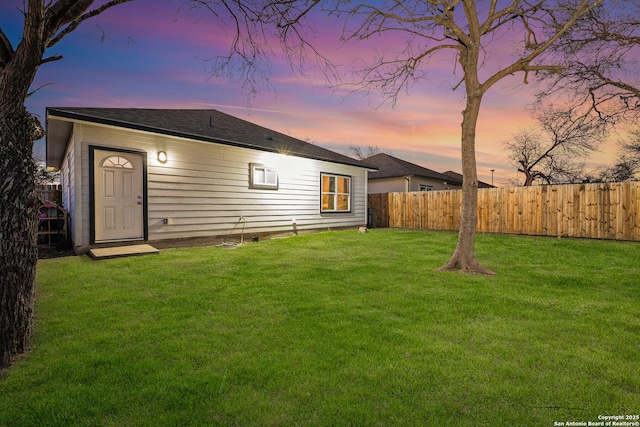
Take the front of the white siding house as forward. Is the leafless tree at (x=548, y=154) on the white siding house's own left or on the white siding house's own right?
on the white siding house's own left

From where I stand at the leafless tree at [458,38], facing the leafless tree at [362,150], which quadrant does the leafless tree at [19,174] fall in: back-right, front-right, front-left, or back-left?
back-left

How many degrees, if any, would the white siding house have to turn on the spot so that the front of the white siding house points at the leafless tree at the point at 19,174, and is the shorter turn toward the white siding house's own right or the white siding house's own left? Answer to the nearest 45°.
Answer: approximately 45° to the white siding house's own right

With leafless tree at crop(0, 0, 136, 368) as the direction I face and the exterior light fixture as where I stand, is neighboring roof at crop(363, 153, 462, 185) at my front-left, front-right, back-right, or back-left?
back-left

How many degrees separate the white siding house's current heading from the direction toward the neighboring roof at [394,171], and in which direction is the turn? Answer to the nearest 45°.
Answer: approximately 90° to its left

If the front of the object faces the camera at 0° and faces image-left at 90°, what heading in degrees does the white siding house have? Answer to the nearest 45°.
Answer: approximately 315°
